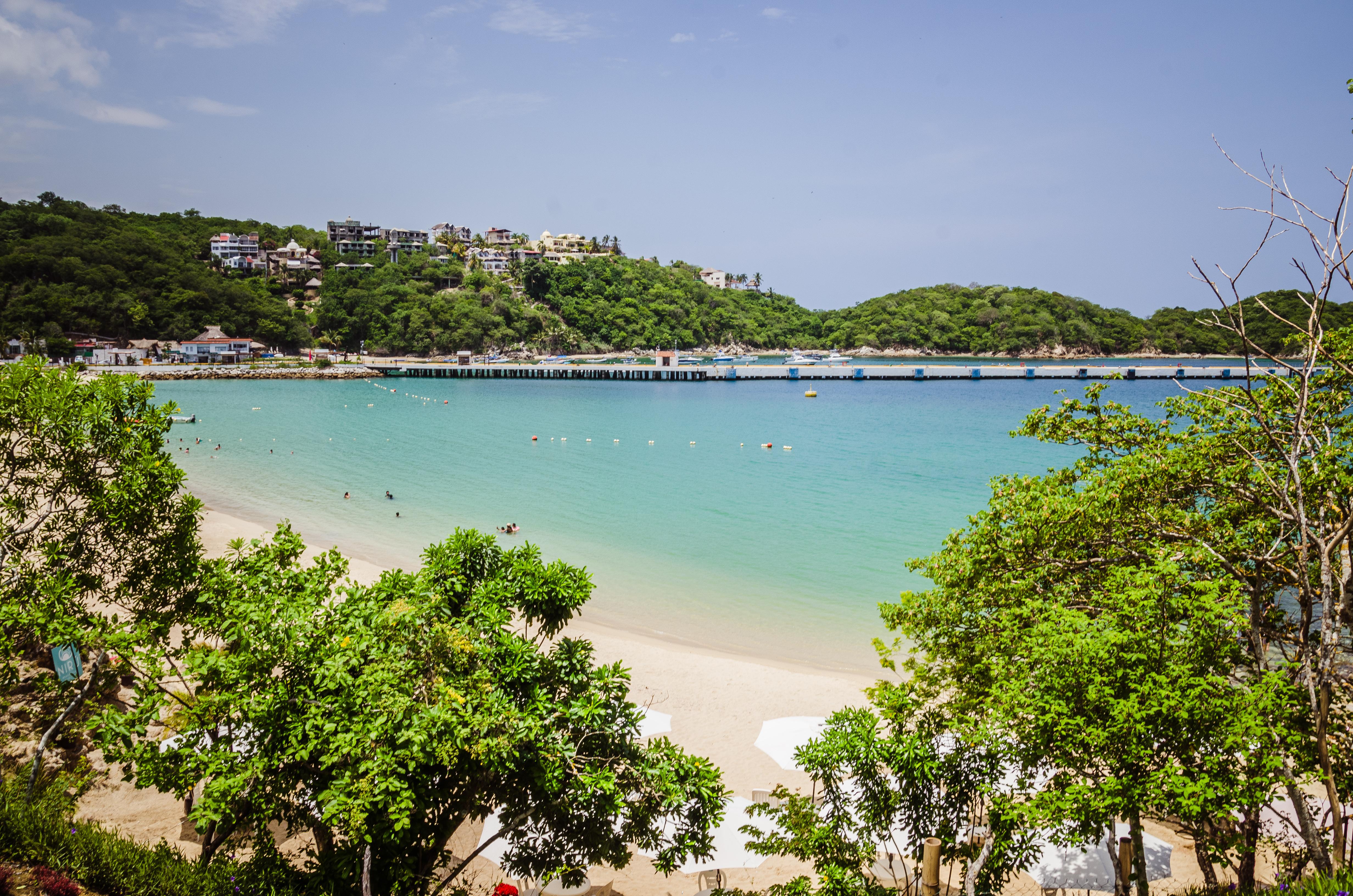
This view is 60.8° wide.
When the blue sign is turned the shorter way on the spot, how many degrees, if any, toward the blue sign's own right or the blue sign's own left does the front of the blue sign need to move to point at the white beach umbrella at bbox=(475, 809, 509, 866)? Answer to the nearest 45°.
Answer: approximately 45° to the blue sign's own left

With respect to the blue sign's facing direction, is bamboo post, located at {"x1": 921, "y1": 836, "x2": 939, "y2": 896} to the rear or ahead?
ahead

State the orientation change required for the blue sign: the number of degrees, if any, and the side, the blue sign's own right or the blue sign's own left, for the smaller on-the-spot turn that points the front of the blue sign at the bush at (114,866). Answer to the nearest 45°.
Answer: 0° — it already faces it

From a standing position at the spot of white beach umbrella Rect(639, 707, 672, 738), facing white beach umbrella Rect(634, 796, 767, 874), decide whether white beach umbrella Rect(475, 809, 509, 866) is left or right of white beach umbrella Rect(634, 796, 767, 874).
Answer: right

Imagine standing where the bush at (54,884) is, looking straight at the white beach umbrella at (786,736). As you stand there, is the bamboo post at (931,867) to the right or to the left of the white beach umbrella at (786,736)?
right

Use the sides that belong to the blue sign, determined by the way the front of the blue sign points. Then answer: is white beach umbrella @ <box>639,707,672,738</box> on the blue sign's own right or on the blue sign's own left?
on the blue sign's own left

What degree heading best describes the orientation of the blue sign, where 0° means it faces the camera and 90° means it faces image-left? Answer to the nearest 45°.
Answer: approximately 0°

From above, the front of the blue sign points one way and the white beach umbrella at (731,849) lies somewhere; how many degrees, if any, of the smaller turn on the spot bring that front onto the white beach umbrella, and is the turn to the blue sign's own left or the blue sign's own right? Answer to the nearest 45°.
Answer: approximately 45° to the blue sign's own left
